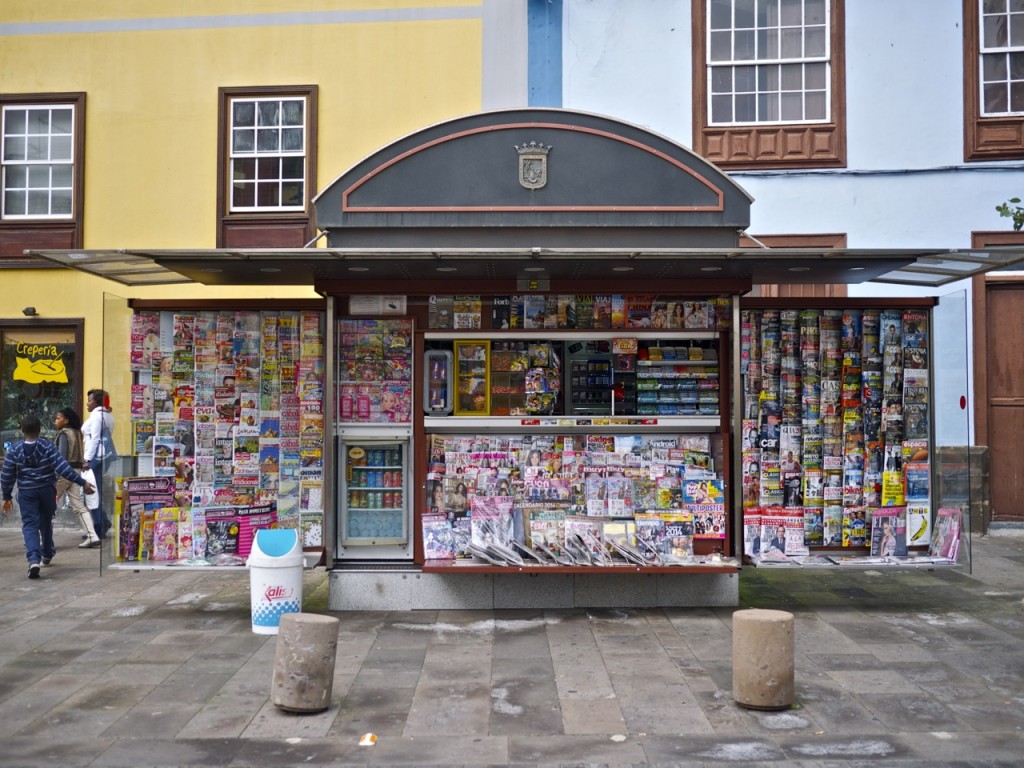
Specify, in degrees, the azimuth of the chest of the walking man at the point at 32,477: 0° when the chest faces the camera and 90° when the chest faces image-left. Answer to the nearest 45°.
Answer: approximately 180°

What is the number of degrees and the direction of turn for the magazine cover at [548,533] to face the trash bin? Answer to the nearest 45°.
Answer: approximately 90° to its right

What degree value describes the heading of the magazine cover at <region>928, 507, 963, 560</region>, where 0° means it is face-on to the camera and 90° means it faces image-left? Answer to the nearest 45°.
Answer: approximately 0°

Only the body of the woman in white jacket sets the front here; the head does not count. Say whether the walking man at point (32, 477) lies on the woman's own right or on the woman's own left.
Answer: on the woman's own left

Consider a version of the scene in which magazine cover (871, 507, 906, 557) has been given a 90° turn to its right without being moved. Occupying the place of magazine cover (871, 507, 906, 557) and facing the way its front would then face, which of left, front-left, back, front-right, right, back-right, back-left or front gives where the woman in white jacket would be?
front

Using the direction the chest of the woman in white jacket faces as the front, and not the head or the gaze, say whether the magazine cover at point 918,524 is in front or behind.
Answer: behind

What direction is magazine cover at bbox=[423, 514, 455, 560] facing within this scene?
toward the camera

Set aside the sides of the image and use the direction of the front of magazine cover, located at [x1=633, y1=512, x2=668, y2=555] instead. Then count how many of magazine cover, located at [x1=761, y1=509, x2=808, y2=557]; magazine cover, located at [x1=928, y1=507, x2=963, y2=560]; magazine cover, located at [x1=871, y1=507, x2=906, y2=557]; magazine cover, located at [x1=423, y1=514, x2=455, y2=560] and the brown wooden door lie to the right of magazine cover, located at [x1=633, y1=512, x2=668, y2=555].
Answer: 1

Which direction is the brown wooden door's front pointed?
toward the camera

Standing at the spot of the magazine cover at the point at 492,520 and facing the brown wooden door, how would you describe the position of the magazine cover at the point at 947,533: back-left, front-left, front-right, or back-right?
front-right

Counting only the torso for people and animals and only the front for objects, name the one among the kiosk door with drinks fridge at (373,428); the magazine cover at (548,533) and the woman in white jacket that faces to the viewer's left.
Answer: the woman in white jacket
